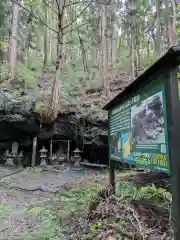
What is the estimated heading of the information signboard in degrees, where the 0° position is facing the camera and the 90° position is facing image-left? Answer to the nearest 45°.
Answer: approximately 45°

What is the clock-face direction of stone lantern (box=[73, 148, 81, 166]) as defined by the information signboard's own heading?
The stone lantern is roughly at 4 o'clock from the information signboard.

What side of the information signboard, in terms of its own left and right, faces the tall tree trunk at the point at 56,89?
right
